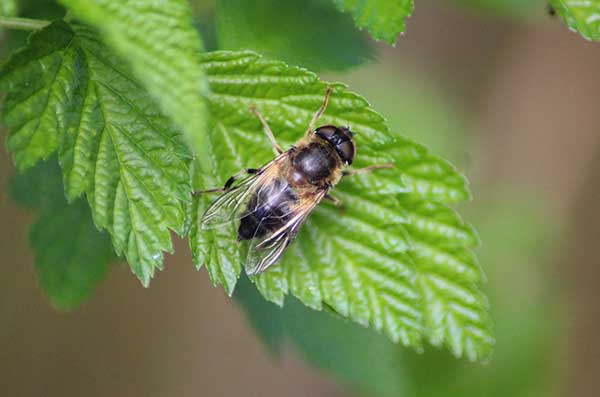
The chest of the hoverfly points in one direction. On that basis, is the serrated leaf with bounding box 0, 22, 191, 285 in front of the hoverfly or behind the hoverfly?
behind

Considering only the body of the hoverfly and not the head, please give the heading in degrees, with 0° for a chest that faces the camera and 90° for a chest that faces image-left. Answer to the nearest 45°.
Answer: approximately 225°
